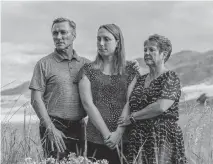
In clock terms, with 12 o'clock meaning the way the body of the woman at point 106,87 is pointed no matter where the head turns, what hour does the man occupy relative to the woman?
The man is roughly at 4 o'clock from the woman.

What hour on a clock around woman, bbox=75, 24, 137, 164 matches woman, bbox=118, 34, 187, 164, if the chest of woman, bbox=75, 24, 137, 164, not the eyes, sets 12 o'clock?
woman, bbox=118, 34, 187, 164 is roughly at 10 o'clock from woman, bbox=75, 24, 137, 164.

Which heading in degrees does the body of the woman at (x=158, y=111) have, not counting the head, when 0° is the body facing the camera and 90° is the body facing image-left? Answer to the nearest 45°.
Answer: approximately 45°

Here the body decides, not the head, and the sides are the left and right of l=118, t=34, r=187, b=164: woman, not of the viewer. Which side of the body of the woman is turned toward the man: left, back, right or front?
right

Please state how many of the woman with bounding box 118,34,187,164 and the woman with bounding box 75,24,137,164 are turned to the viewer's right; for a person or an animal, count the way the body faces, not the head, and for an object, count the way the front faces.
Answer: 0

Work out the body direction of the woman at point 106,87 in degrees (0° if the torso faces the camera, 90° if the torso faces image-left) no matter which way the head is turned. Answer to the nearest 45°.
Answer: approximately 0°

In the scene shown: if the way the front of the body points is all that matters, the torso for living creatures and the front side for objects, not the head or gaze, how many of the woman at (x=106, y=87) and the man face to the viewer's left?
0

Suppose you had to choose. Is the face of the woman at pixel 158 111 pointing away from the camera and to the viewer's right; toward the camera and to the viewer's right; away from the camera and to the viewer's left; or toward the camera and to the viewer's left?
toward the camera and to the viewer's left

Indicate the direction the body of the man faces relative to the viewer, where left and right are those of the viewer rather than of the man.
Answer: facing the viewer and to the right of the viewer

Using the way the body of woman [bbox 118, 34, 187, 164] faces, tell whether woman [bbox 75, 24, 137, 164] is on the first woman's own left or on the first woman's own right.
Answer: on the first woman's own right
